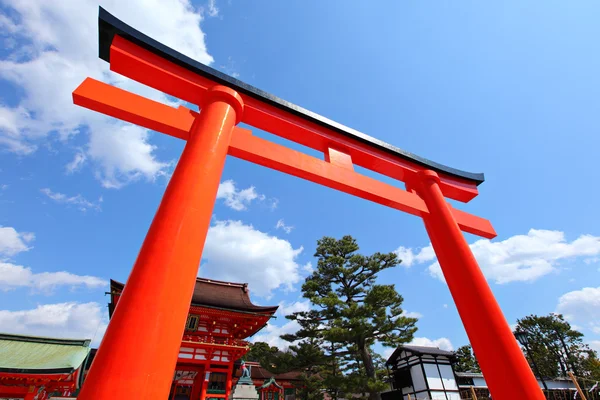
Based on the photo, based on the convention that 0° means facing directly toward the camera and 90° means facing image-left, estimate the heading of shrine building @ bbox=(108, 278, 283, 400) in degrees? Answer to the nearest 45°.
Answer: approximately 0°

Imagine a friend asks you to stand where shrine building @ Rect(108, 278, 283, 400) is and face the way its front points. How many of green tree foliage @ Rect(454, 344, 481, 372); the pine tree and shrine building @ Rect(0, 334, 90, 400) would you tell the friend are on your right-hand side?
1

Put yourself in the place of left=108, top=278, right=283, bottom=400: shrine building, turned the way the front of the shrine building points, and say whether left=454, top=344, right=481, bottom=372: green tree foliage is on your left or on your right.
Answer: on your left

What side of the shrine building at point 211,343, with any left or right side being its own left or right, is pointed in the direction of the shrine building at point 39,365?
right

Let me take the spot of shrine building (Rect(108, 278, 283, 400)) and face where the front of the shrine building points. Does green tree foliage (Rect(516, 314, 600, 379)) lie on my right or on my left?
on my left

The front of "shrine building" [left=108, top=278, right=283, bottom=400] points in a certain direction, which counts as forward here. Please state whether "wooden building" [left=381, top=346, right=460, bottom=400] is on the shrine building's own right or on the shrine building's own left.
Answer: on the shrine building's own left

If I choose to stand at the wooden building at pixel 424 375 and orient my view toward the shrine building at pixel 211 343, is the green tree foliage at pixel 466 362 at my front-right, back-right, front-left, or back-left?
back-right

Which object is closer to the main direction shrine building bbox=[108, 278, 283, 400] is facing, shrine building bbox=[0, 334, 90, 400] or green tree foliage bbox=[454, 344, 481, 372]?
the shrine building

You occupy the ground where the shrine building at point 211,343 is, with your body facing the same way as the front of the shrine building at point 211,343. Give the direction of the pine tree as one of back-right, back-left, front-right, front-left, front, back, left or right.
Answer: left
